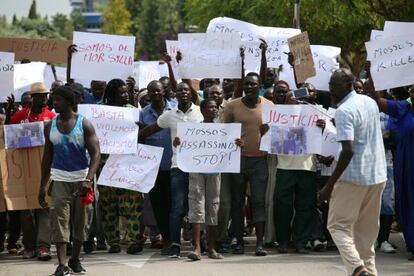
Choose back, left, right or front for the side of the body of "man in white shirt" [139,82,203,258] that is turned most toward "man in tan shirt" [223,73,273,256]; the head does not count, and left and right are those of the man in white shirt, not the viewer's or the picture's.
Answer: left

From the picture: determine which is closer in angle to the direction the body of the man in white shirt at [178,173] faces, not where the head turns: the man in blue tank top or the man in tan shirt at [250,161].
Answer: the man in blue tank top

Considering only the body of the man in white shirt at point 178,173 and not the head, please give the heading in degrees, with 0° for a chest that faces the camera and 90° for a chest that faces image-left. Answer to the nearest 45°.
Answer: approximately 0°

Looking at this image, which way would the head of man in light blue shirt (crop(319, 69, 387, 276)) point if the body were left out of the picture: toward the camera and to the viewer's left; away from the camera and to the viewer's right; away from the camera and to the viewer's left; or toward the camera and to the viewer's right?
away from the camera and to the viewer's left

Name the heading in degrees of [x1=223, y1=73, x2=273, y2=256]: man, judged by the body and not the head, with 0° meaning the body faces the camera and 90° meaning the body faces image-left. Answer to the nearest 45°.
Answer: approximately 0°

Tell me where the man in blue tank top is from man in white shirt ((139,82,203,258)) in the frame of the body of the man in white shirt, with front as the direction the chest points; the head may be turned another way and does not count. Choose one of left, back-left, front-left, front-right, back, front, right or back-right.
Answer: front-right

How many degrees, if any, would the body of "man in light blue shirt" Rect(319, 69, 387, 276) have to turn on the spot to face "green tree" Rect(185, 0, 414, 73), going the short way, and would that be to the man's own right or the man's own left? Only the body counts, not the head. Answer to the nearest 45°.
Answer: approximately 45° to the man's own right

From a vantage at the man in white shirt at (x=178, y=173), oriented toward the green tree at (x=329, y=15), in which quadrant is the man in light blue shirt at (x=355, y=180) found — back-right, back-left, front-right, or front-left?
back-right
